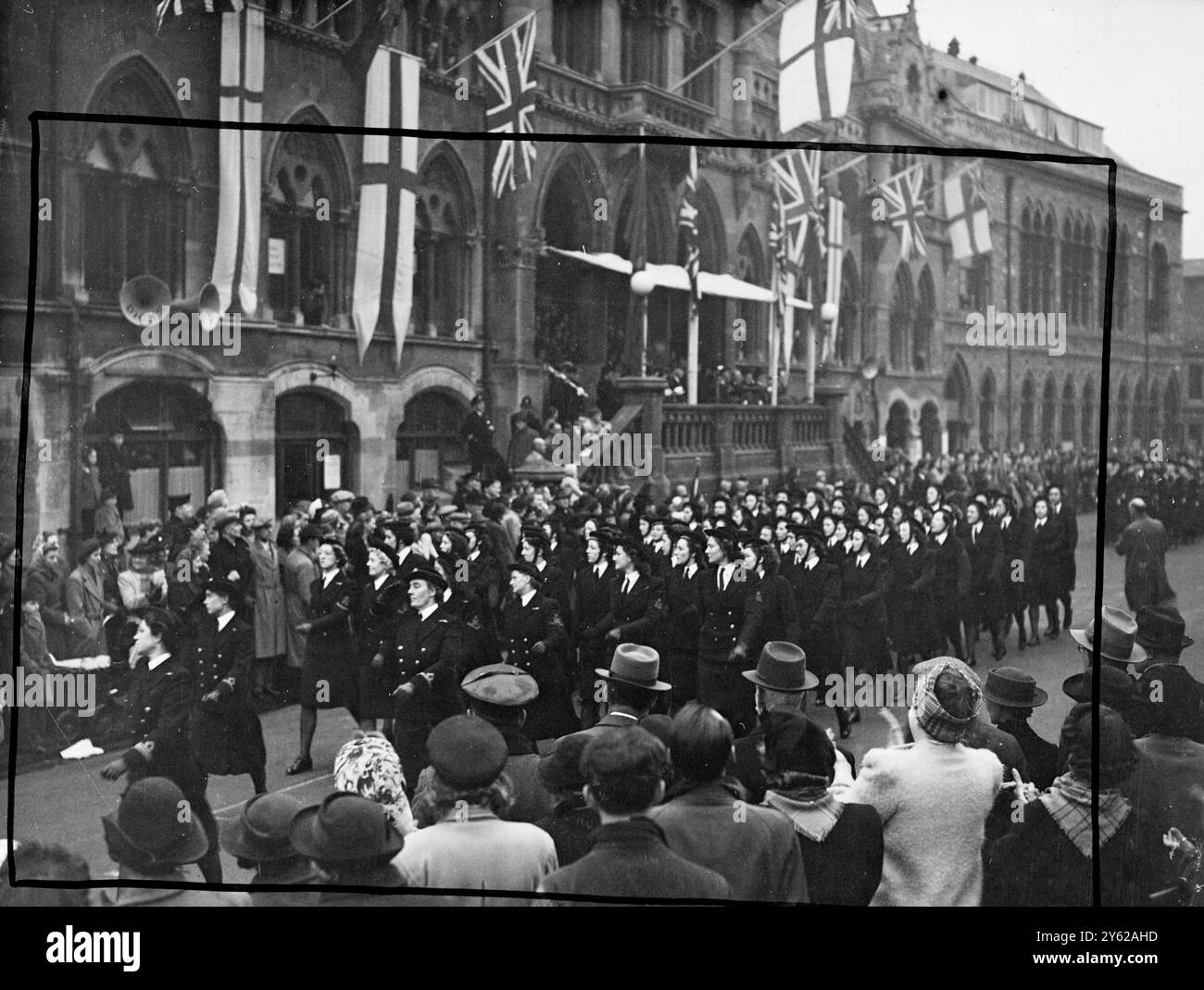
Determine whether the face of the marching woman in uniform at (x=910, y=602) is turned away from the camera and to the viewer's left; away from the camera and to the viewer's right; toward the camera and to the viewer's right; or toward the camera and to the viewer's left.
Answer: toward the camera and to the viewer's left

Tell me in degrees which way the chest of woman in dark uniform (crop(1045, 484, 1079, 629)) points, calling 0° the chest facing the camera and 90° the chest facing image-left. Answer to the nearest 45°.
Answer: approximately 45°

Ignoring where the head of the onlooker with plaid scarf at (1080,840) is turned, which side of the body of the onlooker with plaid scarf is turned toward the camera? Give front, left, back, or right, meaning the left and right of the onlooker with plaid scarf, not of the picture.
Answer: back

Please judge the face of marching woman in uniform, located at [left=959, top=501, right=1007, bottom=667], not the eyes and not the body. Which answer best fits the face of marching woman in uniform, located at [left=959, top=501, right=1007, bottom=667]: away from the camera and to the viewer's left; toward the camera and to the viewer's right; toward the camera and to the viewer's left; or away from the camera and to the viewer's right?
toward the camera and to the viewer's left

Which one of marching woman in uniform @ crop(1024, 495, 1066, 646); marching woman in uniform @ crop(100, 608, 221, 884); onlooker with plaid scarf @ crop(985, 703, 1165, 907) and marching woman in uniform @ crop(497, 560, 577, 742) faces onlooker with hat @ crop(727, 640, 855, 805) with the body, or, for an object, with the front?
marching woman in uniform @ crop(1024, 495, 1066, 646)

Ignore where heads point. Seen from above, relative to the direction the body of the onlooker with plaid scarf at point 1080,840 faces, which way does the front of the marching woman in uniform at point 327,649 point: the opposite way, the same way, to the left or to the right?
the opposite way

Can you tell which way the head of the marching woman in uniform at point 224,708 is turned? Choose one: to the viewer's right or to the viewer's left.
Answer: to the viewer's left

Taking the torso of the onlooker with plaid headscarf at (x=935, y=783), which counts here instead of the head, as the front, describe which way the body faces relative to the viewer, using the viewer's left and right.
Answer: facing away from the viewer

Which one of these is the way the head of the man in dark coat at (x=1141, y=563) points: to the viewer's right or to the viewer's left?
to the viewer's left

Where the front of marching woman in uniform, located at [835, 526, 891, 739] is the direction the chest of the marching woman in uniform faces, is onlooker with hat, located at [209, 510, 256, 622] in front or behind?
in front

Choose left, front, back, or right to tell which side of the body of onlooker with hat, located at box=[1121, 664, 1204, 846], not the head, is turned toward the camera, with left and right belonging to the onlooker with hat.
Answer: back

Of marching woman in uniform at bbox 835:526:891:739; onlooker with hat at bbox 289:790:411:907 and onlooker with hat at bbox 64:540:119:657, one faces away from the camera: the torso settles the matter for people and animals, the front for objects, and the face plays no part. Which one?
onlooker with hat at bbox 289:790:411:907

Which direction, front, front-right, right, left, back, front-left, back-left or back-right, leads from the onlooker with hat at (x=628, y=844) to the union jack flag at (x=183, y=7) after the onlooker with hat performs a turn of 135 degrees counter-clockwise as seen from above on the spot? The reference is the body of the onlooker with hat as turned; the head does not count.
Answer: right

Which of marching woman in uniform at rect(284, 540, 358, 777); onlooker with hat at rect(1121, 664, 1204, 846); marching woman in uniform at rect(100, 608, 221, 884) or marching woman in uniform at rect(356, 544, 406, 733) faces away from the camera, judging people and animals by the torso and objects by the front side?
the onlooker with hat
